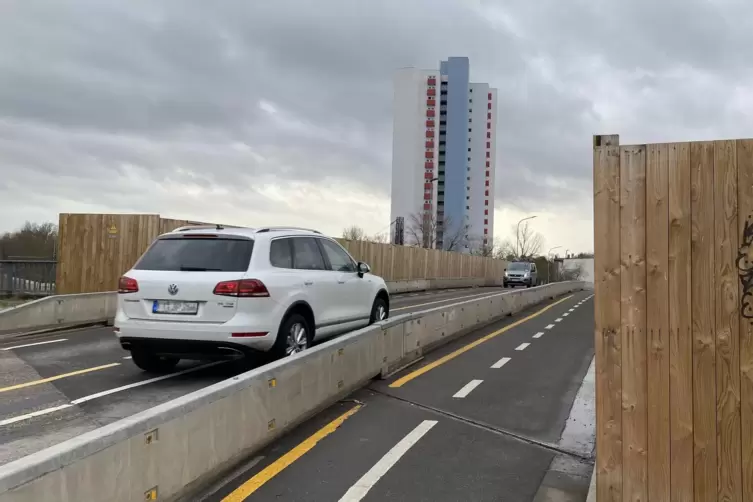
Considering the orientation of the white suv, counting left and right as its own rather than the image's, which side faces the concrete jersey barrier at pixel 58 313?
left

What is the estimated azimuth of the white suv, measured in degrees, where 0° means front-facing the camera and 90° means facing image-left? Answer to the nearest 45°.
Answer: approximately 225°

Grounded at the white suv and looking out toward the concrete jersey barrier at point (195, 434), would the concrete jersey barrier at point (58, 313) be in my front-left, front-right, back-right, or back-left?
back-right

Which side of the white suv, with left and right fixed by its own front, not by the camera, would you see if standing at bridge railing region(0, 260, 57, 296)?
left

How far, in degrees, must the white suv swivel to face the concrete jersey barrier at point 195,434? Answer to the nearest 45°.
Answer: approximately 135° to its right
